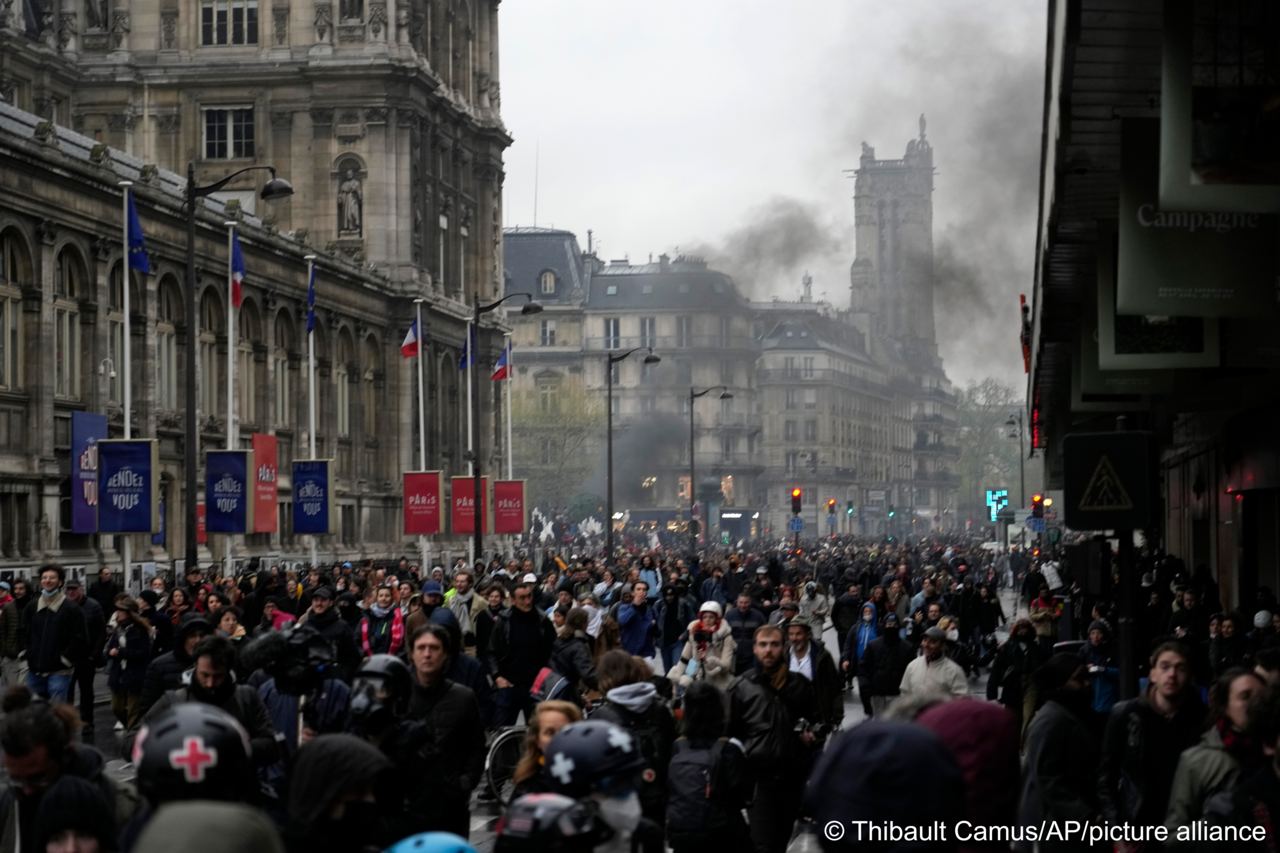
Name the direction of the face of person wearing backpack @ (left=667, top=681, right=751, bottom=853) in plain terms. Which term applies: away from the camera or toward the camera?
away from the camera

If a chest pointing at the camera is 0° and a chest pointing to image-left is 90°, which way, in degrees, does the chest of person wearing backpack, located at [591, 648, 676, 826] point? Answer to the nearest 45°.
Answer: approximately 180°

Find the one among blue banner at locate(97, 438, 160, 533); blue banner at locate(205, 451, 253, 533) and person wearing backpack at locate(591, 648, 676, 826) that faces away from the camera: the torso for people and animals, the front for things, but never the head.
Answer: the person wearing backpack

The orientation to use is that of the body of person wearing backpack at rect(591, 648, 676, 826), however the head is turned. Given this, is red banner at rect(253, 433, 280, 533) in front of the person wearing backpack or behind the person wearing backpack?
in front

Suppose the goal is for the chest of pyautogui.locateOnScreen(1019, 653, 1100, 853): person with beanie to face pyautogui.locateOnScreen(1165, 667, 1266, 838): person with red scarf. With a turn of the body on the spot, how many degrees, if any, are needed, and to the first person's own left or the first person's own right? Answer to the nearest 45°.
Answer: approximately 45° to the first person's own right

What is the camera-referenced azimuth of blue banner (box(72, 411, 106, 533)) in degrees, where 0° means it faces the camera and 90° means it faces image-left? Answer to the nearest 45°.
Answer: approximately 315°

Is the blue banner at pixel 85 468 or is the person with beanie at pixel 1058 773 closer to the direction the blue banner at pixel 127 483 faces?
the person with beanie

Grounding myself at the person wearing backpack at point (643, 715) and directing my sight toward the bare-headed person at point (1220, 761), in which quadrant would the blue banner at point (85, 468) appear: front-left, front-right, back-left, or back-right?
back-left
